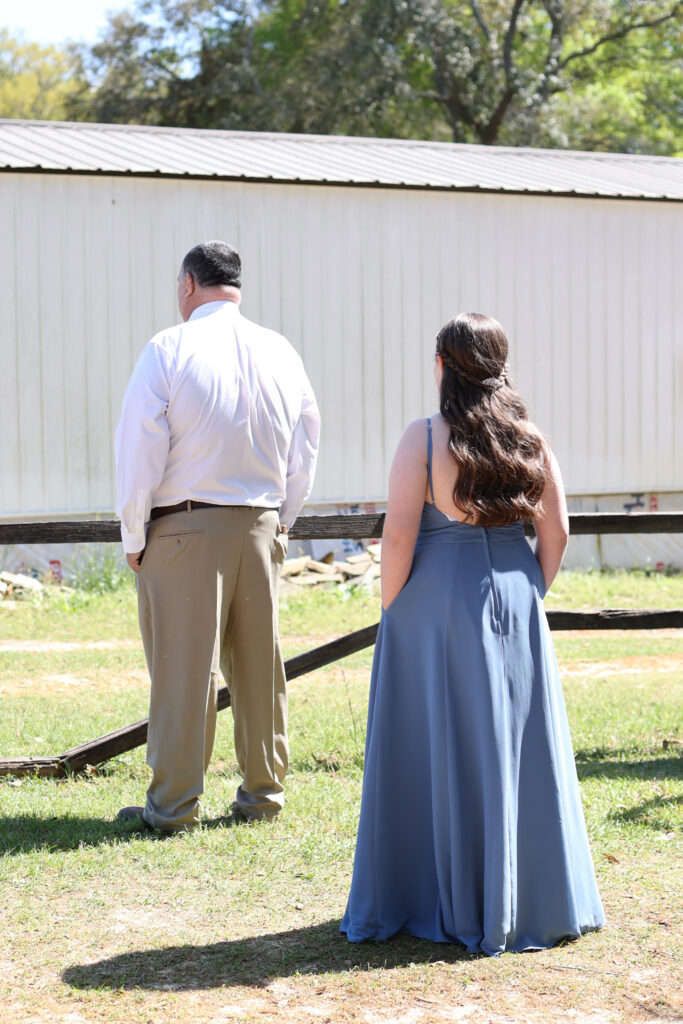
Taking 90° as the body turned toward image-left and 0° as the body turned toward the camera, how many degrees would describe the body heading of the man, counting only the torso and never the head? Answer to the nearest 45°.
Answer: approximately 135°

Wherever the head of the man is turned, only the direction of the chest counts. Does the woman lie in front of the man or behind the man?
behind

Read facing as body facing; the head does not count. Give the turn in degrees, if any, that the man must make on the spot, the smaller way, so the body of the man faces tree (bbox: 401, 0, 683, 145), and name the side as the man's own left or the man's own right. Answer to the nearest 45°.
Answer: approximately 45° to the man's own right

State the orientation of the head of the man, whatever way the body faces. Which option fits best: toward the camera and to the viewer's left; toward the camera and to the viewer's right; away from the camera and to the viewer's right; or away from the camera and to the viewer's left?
away from the camera and to the viewer's left

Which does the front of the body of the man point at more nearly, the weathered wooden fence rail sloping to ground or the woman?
the weathered wooden fence rail sloping to ground

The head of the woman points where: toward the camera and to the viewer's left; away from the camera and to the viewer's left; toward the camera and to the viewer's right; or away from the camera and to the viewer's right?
away from the camera and to the viewer's left

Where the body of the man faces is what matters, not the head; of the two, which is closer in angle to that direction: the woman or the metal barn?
the metal barn
